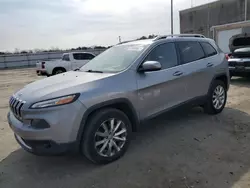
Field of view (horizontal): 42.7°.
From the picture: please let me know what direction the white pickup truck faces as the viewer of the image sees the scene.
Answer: facing away from the viewer and to the right of the viewer

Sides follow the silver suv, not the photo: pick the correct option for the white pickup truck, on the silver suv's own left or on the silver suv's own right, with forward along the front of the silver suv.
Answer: on the silver suv's own right

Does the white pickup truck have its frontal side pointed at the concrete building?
yes

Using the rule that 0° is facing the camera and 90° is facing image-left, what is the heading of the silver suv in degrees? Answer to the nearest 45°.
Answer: approximately 45°

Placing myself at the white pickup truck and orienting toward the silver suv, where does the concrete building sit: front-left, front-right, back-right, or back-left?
back-left

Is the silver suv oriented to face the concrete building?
no

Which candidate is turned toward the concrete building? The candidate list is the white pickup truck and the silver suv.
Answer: the white pickup truck

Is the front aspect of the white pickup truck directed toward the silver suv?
no
